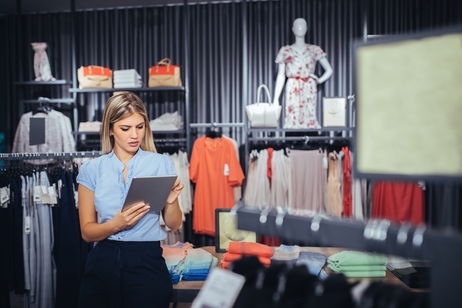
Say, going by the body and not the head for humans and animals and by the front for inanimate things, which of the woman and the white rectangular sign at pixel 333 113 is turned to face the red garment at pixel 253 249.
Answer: the white rectangular sign

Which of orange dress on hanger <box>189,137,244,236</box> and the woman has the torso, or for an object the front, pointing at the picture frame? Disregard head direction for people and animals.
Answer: the orange dress on hanger

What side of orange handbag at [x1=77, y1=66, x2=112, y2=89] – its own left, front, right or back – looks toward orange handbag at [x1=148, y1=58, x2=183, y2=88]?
left

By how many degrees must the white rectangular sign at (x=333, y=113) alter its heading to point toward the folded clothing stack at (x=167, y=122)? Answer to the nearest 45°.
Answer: approximately 90° to its right

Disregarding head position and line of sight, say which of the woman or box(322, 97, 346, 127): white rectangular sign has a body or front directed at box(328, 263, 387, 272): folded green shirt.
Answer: the white rectangular sign

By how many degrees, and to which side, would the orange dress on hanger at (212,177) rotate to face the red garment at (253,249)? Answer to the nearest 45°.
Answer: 0° — it already faces it

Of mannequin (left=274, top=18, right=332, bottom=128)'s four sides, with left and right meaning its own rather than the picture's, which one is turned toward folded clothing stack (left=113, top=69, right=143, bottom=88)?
right

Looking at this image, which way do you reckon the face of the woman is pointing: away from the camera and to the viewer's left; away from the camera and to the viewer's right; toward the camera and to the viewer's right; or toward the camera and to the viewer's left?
toward the camera and to the viewer's right

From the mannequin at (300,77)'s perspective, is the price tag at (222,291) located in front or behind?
in front

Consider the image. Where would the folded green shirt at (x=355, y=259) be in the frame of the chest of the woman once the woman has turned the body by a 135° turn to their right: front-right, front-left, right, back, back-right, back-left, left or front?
back-right

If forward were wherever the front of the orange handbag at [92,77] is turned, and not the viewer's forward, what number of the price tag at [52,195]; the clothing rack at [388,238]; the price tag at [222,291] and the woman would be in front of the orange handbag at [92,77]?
4

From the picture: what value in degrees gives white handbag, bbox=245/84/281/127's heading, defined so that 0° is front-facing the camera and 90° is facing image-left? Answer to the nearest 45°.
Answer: approximately 0°

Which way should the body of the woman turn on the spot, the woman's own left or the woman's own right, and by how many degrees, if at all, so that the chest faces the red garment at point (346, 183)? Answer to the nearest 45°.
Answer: approximately 135° to the woman's own left

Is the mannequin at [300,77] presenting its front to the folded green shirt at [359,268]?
yes
